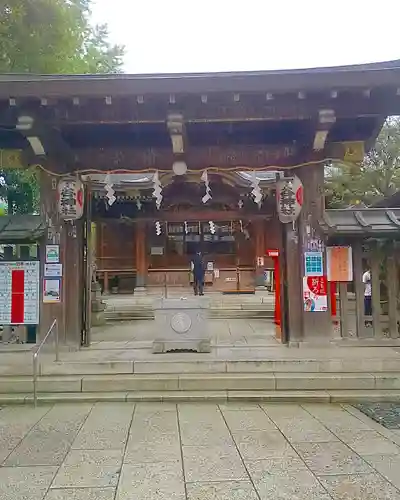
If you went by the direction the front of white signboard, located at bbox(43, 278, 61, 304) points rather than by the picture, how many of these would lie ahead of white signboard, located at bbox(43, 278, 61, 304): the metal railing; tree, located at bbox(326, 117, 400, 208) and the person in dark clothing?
1

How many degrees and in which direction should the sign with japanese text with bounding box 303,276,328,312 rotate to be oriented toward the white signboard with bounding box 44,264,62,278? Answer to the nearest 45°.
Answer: approximately 90° to its right

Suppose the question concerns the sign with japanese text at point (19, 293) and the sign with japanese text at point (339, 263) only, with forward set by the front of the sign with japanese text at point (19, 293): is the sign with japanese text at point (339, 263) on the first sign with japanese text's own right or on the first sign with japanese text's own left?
on the first sign with japanese text's own left
